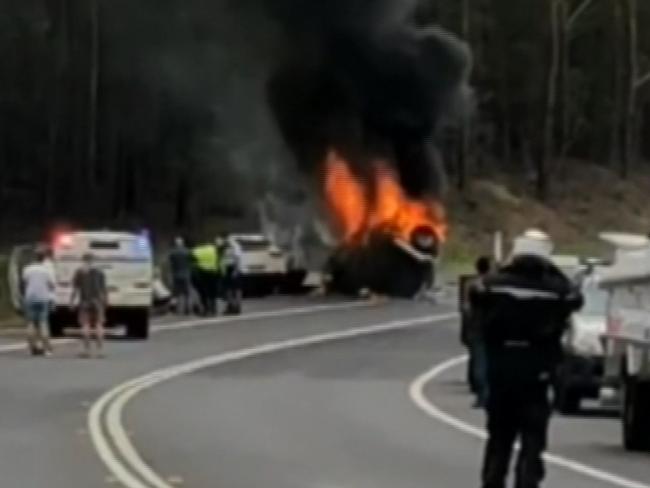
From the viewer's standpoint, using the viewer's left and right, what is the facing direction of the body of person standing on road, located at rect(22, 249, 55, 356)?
facing away from the viewer

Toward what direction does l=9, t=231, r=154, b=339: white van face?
away from the camera

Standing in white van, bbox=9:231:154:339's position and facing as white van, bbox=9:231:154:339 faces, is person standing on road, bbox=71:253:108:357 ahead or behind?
behind

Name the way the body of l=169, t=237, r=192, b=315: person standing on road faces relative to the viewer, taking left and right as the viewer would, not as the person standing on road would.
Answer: facing away from the viewer

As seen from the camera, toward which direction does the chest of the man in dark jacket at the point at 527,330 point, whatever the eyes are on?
away from the camera

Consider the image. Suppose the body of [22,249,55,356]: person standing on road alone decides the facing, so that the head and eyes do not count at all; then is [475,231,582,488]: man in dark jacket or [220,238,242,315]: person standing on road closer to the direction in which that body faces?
the person standing on road

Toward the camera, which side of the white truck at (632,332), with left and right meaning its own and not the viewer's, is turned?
back

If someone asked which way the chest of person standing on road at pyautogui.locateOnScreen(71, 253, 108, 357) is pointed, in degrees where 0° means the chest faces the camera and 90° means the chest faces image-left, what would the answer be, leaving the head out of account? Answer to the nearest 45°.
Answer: approximately 180°
